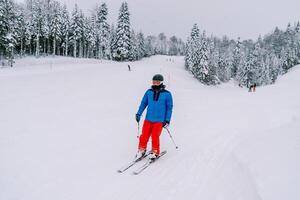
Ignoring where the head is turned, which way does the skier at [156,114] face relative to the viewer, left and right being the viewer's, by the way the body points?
facing the viewer and to the left of the viewer
